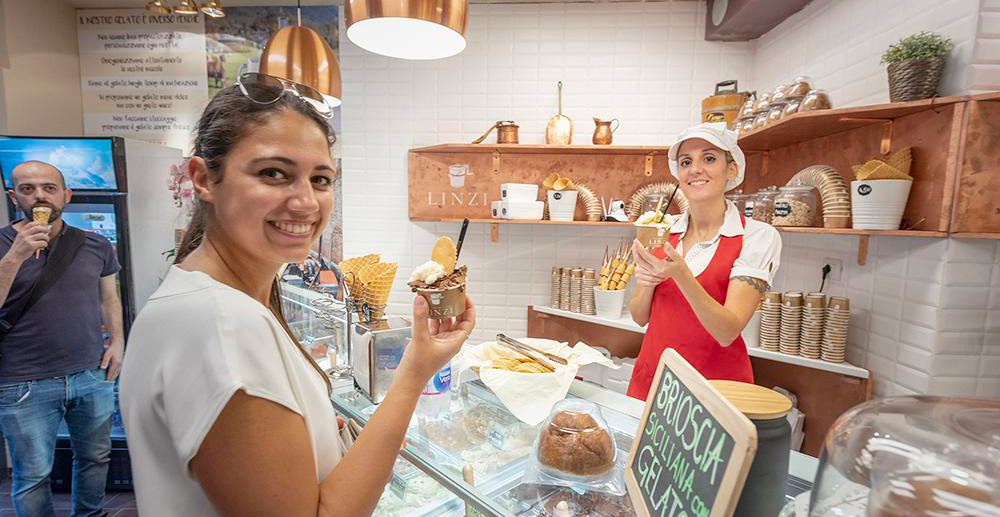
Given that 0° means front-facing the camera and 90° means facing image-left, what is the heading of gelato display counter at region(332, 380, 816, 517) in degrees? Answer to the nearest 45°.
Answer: approximately 45°

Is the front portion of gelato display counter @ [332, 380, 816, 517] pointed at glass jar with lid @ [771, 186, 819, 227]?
no

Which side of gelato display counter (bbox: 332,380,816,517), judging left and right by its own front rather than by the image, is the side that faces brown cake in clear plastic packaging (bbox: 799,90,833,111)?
back

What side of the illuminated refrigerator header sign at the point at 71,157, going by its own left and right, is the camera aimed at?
front

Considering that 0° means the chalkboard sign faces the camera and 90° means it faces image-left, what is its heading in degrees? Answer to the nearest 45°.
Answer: approximately 45°

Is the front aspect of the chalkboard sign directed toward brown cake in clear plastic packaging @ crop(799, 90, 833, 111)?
no

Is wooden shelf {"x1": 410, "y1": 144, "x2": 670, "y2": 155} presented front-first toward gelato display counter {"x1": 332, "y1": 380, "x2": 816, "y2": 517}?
yes

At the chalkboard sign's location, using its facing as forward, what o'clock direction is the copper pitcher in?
The copper pitcher is roughly at 4 o'clock from the chalkboard sign.

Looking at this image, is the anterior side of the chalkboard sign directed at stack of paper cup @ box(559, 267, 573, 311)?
no

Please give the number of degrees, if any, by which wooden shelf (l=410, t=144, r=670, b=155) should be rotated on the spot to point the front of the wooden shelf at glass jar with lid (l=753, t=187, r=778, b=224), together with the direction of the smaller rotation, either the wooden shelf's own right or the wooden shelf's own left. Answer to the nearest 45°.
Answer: approximately 45° to the wooden shelf's own left

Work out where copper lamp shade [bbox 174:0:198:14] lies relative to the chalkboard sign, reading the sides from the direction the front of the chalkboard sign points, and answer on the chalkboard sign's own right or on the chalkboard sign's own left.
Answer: on the chalkboard sign's own right

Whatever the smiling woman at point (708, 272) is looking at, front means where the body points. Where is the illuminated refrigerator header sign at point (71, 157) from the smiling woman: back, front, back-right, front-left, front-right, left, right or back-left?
front-right

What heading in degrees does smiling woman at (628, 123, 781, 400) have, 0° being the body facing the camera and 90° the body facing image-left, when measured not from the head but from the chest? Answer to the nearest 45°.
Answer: approximately 45°

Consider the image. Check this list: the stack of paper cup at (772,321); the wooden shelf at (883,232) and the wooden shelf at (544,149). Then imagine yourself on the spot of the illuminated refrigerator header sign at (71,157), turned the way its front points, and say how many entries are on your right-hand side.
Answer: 0

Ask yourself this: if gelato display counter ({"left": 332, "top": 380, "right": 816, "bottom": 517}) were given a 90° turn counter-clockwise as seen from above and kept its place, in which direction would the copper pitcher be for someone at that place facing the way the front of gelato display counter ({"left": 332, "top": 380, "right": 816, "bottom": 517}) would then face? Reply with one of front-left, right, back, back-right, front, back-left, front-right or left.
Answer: back-left

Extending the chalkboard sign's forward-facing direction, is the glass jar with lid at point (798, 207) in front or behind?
behind

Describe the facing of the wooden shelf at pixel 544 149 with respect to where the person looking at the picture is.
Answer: facing the viewer

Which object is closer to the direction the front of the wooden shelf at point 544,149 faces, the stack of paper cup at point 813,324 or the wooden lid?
the wooden lid
